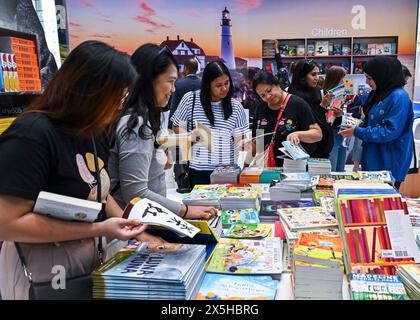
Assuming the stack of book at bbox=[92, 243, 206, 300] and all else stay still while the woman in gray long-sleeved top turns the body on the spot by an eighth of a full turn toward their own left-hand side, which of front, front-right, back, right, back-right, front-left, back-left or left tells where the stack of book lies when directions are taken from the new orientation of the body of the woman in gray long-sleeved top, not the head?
back-right

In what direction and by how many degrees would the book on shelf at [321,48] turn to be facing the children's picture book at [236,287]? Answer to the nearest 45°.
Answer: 0° — it already faces it

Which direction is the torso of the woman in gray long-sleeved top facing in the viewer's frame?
to the viewer's right

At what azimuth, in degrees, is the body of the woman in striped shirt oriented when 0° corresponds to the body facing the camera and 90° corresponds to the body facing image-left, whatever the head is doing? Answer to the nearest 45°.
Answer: approximately 0°

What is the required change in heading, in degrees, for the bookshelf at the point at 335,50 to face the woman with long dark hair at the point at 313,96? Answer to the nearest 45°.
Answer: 0° — it already faces them

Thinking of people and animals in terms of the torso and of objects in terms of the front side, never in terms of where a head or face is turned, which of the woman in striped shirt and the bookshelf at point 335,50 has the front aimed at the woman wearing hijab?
the bookshelf

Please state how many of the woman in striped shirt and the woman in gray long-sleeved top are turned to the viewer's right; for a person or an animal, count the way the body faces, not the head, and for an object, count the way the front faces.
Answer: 1

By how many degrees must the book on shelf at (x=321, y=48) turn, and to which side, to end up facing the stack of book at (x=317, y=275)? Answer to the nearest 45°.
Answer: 0° — it already faces it

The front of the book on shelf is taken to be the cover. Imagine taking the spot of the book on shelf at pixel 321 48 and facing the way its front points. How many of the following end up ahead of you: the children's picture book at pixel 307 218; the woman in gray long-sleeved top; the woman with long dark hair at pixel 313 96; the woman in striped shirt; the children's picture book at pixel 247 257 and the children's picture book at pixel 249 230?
6

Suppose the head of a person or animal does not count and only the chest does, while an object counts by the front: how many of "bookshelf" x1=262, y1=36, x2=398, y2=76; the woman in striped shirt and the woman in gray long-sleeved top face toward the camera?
2

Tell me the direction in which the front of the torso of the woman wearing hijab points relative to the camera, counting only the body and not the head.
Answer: to the viewer's left

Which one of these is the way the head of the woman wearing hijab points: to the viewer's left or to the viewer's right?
to the viewer's left

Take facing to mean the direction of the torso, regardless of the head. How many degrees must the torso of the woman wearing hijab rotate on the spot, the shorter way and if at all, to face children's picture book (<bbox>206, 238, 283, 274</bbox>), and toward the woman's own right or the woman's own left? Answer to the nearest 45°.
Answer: approximately 90° to the woman's own left

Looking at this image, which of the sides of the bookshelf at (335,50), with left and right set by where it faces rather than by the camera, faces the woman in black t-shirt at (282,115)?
front

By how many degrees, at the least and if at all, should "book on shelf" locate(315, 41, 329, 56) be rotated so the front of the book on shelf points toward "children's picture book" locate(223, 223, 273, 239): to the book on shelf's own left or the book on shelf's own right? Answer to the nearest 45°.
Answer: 0° — it already faces it

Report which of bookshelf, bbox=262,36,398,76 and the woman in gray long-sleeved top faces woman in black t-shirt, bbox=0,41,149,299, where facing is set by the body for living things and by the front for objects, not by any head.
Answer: the bookshelf
